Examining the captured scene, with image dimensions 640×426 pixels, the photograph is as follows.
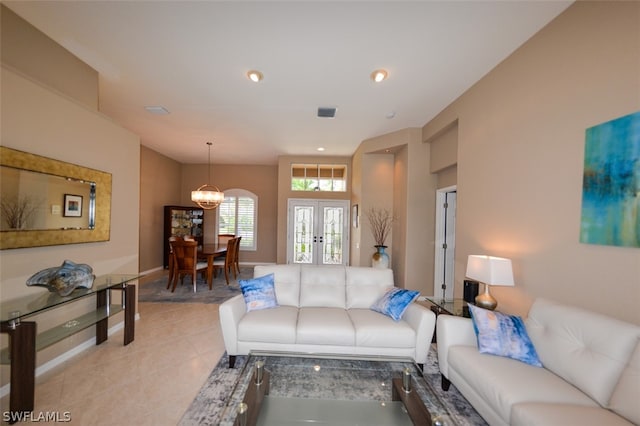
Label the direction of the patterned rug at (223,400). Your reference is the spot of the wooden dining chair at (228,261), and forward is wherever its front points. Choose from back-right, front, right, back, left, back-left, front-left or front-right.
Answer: back-left

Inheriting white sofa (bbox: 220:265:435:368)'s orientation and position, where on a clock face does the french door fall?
The french door is roughly at 6 o'clock from the white sofa.

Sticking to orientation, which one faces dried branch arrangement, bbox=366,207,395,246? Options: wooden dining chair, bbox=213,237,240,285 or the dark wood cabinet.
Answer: the dark wood cabinet

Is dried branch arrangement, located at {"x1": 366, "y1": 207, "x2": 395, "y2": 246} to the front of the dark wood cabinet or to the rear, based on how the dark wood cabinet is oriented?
to the front

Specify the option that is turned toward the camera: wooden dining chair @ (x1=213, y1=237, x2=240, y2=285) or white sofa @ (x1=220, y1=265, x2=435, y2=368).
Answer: the white sofa

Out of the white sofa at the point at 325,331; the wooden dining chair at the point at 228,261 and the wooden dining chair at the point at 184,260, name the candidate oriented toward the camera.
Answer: the white sofa

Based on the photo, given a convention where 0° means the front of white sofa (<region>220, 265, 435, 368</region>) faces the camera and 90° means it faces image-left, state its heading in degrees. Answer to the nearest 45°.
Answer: approximately 0°

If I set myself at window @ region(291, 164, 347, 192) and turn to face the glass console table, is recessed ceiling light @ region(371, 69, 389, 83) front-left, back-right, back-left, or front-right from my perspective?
front-left

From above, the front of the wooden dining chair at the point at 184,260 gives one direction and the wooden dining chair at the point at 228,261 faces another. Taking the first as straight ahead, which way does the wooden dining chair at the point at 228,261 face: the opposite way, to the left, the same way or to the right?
to the left

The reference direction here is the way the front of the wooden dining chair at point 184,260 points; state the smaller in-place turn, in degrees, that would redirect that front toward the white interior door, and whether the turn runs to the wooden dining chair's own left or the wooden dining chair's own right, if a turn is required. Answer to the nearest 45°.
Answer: approximately 90° to the wooden dining chair's own right

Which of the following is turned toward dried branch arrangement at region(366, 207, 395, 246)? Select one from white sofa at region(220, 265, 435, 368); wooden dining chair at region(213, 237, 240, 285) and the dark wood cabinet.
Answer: the dark wood cabinet

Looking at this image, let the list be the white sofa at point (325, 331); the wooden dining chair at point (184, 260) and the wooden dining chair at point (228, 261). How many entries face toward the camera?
1

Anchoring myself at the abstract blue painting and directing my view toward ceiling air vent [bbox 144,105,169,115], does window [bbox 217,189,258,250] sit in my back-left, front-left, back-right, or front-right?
front-right

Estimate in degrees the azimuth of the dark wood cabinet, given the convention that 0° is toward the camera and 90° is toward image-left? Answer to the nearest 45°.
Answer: approximately 315°
